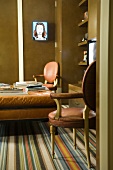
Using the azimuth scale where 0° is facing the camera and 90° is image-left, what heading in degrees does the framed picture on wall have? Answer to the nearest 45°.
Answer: approximately 0°

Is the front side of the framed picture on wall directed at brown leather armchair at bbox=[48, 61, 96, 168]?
yes

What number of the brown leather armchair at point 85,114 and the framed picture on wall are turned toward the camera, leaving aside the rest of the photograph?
1

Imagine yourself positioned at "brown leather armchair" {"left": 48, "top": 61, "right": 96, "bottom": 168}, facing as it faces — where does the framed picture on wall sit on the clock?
The framed picture on wall is roughly at 1 o'clock from the brown leather armchair.

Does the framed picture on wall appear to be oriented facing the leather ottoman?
yes

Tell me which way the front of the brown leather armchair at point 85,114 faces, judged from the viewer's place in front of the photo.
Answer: facing away from the viewer and to the left of the viewer

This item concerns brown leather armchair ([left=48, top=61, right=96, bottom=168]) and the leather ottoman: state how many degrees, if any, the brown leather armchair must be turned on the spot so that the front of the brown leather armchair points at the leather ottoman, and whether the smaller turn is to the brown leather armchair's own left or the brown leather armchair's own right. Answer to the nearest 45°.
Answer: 0° — it already faces it
